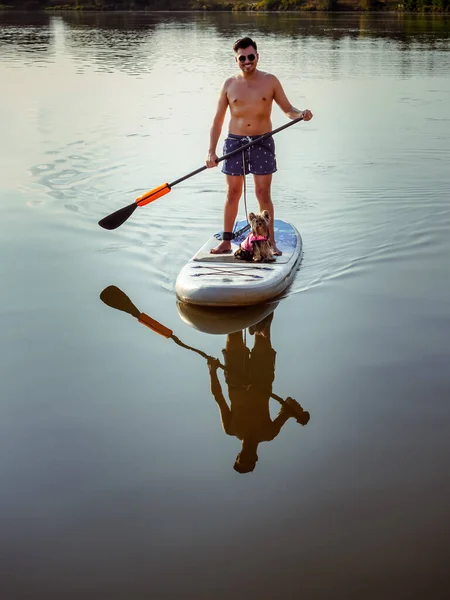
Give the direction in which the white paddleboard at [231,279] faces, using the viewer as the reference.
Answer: facing the viewer and to the left of the viewer

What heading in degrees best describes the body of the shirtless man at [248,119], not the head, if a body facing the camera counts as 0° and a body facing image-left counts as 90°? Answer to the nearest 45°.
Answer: approximately 0°
